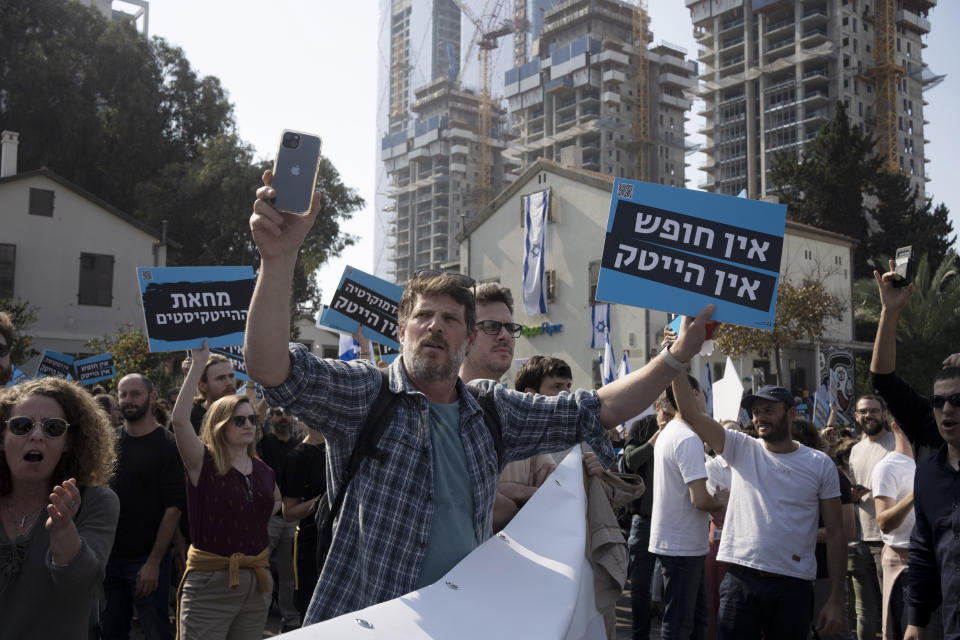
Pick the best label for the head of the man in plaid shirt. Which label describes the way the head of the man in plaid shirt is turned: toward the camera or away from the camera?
toward the camera

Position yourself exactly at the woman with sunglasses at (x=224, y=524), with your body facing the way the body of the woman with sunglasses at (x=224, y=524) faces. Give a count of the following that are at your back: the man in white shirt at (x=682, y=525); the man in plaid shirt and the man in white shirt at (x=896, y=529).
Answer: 0

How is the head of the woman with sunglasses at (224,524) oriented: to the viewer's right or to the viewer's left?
to the viewer's right

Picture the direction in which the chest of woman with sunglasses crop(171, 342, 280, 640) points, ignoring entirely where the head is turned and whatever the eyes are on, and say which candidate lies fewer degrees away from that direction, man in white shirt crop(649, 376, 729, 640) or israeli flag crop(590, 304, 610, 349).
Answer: the man in white shirt

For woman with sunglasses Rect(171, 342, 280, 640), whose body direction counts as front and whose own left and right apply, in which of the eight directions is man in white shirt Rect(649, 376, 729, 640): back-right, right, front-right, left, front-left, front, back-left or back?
front-left

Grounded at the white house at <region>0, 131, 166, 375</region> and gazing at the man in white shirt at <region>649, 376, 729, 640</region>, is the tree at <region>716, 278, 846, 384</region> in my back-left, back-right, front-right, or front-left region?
front-left

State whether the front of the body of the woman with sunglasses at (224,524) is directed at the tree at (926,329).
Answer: no

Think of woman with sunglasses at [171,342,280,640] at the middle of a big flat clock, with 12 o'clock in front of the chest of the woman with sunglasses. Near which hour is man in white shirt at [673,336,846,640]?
The man in white shirt is roughly at 11 o'clock from the woman with sunglasses.

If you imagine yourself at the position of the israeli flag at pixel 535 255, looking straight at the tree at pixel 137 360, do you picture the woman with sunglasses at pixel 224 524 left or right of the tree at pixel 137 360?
left

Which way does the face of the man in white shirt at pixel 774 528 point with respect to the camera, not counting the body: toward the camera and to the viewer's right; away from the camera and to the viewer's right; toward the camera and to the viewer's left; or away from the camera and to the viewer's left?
toward the camera and to the viewer's left

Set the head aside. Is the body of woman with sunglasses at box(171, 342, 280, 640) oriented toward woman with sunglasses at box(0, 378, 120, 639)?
no

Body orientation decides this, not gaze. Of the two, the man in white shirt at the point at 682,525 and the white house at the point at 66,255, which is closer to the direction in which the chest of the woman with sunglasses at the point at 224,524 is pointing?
the man in white shirt

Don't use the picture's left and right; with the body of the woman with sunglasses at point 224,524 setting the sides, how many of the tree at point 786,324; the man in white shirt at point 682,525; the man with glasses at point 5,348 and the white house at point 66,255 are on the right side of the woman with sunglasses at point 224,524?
1

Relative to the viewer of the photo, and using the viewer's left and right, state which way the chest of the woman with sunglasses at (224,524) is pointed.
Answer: facing the viewer and to the right of the viewer

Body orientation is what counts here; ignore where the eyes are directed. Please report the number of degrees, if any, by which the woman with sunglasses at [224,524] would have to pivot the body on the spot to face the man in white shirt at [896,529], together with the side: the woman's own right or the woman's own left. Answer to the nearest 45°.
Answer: approximately 45° to the woman's own left
